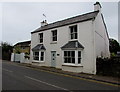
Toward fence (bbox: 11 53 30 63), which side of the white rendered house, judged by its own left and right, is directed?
right

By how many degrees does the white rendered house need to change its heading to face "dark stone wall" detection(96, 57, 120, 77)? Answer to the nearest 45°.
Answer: approximately 90° to its left

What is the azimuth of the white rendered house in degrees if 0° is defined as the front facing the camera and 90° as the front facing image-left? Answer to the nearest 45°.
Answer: approximately 45°
